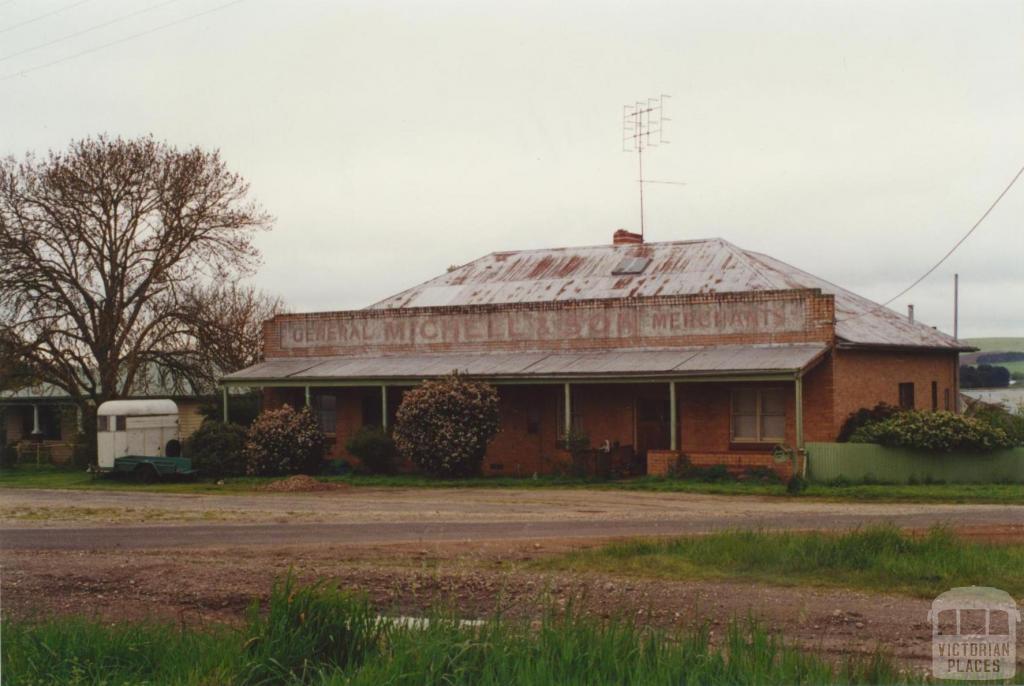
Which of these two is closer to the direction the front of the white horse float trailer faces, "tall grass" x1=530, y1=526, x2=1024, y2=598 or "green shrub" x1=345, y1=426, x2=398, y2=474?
the green shrub

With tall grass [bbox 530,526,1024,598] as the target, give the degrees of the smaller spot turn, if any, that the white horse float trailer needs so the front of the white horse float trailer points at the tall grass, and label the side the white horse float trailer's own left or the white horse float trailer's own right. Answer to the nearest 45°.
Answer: approximately 90° to the white horse float trailer's own right

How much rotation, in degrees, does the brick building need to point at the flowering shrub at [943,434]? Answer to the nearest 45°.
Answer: approximately 90° to its left

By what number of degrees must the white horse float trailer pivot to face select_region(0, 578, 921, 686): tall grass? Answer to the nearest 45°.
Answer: approximately 90° to its left

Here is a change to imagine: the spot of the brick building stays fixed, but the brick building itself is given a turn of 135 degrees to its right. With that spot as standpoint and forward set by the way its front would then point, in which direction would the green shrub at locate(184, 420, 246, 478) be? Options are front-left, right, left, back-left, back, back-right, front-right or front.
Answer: left

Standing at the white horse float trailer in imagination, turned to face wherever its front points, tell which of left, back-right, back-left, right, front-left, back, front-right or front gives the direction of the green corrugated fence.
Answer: back

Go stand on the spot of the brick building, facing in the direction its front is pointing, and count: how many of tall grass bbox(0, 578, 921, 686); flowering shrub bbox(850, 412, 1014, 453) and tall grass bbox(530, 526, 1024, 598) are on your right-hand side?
0

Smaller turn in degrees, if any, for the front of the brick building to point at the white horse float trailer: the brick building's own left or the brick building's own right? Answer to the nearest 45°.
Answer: approximately 45° to the brick building's own right

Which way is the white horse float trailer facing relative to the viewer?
to the viewer's left

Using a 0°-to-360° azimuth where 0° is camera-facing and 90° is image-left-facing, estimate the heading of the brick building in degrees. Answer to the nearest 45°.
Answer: approximately 45°

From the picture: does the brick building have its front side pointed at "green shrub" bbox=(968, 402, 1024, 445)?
no

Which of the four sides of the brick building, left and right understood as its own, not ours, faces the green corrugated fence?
left
